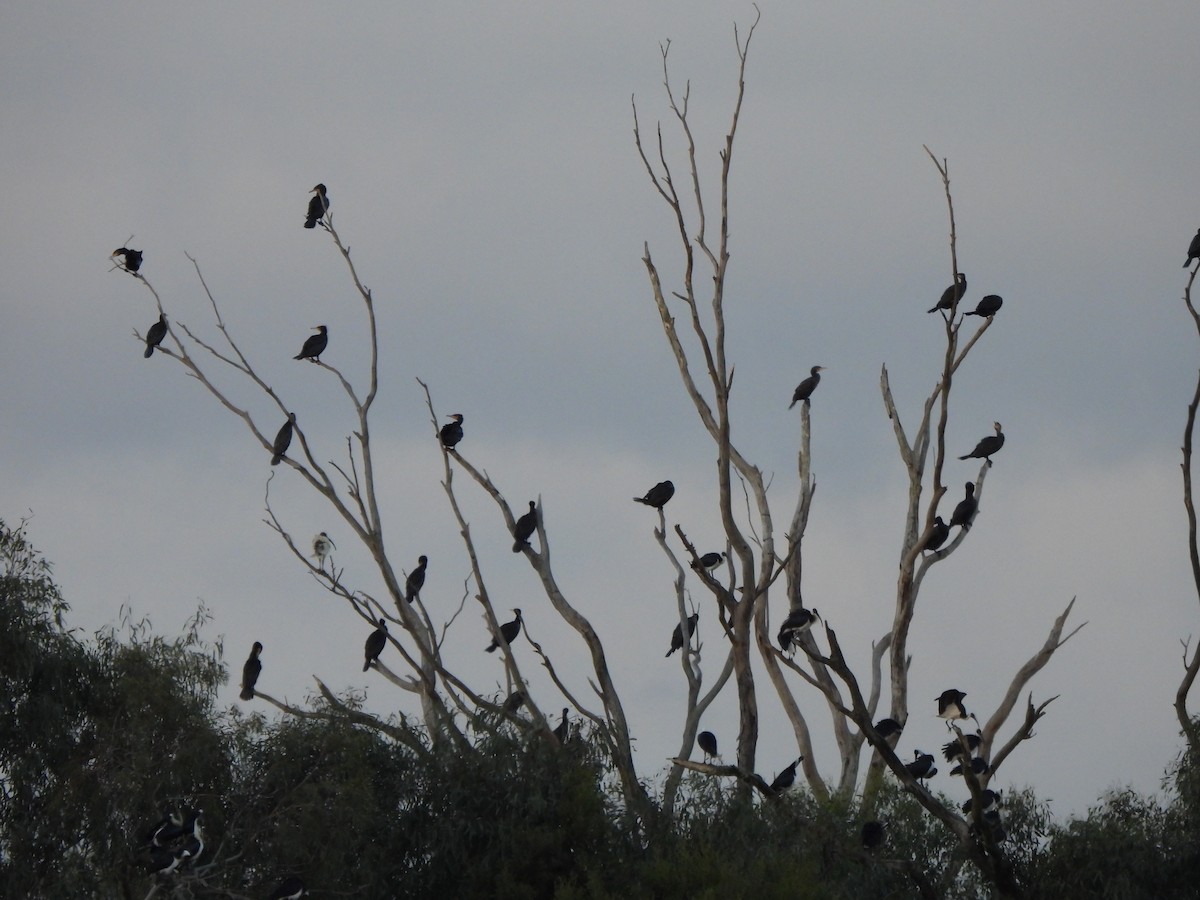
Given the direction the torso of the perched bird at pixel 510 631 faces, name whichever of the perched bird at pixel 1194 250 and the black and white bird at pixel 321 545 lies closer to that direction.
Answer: the perched bird

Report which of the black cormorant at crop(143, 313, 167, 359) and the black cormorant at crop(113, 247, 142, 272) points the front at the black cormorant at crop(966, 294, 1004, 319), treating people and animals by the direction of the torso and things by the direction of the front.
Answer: the black cormorant at crop(143, 313, 167, 359)

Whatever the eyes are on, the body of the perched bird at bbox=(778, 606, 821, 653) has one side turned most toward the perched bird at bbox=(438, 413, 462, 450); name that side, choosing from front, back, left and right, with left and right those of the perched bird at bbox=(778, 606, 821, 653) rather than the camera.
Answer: back

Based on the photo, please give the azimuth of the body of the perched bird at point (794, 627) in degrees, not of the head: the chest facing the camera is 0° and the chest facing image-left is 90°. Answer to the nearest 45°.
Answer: approximately 270°

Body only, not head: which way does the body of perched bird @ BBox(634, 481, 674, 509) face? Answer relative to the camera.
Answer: to the viewer's right

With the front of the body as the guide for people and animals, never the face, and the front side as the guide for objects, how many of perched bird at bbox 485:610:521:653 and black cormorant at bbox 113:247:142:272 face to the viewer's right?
1
